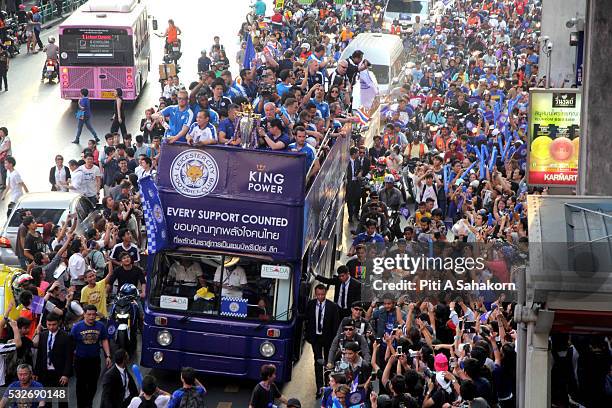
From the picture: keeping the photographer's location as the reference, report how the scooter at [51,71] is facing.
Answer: facing away from the viewer

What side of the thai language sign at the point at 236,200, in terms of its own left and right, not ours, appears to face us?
front

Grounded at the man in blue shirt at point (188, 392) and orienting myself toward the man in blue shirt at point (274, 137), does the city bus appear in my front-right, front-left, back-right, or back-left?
front-left

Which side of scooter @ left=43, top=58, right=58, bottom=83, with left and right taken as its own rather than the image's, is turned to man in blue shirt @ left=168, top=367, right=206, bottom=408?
back

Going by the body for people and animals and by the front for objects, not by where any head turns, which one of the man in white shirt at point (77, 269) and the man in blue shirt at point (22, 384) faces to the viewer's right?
the man in white shirt

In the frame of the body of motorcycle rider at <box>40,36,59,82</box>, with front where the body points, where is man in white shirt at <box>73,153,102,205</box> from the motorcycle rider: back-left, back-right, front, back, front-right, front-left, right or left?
back

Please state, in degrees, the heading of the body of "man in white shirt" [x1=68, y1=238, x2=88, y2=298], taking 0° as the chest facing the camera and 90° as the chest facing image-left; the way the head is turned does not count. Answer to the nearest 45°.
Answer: approximately 270°

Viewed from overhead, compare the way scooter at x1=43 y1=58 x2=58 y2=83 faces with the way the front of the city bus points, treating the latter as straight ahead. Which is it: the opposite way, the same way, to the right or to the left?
the same way

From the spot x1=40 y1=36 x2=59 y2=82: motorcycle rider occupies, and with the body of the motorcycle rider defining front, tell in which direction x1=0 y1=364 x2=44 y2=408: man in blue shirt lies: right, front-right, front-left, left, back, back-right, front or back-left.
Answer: back

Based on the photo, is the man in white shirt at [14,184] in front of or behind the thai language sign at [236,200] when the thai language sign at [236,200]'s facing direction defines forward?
behind

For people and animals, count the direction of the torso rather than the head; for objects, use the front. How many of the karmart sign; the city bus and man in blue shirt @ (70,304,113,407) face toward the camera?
2

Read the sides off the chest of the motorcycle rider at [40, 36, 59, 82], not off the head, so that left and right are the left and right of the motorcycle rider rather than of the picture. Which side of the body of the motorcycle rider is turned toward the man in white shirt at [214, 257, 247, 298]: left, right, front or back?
back

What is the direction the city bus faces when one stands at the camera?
facing away from the viewer

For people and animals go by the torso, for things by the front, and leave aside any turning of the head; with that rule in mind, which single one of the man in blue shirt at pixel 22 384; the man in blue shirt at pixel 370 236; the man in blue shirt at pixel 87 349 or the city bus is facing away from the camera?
the city bus
